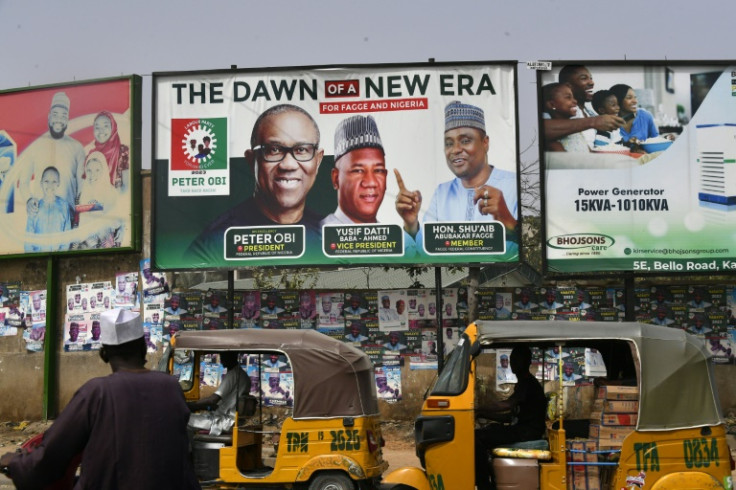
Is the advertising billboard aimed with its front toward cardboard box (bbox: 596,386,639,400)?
yes

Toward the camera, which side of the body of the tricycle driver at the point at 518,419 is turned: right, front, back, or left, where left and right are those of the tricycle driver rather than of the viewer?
left

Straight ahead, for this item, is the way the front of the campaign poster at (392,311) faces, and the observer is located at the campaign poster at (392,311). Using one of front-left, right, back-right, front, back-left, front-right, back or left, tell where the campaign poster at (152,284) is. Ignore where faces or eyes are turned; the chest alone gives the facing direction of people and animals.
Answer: right

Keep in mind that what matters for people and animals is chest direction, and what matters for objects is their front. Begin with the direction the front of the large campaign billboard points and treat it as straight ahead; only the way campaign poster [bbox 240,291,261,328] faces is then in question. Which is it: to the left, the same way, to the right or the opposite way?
the same way

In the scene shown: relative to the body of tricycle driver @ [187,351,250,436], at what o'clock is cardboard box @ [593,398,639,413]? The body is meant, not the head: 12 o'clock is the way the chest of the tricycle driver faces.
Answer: The cardboard box is roughly at 7 o'clock from the tricycle driver.

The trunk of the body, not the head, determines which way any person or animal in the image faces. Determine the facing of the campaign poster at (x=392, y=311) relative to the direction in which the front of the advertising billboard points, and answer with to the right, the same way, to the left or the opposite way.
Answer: the same way

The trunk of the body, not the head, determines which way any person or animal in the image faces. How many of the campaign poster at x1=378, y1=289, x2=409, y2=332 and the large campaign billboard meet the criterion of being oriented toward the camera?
2

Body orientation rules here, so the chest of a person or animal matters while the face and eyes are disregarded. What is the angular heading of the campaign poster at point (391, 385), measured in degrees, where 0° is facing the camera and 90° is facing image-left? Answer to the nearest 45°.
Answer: approximately 0°

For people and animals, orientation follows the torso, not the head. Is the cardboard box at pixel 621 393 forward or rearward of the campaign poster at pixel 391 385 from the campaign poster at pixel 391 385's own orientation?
forward

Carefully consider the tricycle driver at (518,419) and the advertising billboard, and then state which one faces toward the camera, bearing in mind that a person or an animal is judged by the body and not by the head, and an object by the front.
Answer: the advertising billboard

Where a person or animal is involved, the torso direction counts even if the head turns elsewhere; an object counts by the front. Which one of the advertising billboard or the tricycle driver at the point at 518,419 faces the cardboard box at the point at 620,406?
the advertising billboard

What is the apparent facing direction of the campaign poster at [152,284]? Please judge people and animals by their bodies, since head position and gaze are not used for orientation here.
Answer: toward the camera

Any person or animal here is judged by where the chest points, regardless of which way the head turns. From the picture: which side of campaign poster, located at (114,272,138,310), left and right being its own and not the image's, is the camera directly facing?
front

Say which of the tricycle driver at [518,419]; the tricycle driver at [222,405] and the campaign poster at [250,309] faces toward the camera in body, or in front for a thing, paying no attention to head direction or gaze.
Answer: the campaign poster
